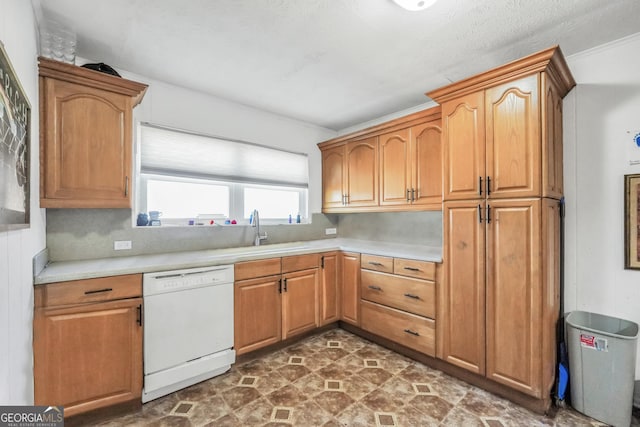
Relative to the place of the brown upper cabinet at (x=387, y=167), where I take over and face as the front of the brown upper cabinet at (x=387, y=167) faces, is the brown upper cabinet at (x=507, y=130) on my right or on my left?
on my left

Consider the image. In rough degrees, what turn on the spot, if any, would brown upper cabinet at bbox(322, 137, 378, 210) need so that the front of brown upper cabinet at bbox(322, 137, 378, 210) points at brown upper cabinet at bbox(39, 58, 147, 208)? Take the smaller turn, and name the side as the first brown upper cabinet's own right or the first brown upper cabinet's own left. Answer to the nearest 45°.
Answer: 0° — it already faces it

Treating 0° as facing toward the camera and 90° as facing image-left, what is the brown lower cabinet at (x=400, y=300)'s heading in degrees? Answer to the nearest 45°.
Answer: approximately 45°

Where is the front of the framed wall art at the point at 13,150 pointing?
to the viewer's right

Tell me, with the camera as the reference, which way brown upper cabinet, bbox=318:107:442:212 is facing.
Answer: facing the viewer and to the left of the viewer

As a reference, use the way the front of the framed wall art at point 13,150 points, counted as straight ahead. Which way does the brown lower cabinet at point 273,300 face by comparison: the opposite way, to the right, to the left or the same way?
to the right

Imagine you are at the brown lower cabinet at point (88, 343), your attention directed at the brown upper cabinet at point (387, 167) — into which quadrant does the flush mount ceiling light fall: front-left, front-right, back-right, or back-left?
front-right

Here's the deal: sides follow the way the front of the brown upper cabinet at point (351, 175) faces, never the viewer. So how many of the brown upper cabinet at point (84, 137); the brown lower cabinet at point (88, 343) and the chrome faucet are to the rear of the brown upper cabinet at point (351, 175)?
0

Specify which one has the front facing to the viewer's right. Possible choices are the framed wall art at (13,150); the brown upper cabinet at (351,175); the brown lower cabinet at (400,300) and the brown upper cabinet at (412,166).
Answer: the framed wall art

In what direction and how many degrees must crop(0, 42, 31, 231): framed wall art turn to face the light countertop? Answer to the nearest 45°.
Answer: approximately 45° to its left

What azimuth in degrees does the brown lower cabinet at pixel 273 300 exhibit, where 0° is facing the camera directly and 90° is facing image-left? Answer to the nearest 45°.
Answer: approximately 315°

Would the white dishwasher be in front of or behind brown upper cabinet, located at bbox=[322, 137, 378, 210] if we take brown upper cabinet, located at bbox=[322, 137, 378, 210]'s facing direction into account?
in front

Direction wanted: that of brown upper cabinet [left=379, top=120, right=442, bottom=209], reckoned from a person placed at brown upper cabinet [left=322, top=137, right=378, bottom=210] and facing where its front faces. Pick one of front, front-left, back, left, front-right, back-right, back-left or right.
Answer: left

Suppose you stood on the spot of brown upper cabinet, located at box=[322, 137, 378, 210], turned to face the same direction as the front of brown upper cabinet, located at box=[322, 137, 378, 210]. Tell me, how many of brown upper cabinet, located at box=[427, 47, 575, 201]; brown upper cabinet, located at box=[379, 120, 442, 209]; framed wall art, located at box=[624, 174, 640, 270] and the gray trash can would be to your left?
4

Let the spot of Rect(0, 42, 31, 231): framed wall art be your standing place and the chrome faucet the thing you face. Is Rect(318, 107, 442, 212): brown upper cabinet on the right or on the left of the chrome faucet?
right

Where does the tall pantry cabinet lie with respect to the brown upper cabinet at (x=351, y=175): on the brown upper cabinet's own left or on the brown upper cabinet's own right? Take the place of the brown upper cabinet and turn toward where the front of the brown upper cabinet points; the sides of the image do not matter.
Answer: on the brown upper cabinet's own left

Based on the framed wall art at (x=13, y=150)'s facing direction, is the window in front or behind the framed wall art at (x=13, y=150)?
in front
